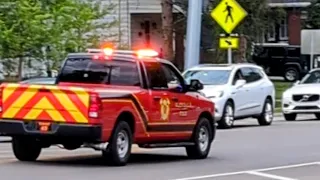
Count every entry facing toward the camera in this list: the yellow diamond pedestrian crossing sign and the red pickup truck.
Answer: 1

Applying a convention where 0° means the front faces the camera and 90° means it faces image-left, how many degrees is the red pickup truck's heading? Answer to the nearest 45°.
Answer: approximately 225°

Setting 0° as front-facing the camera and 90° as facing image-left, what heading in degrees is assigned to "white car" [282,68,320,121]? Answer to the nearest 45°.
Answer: approximately 45°

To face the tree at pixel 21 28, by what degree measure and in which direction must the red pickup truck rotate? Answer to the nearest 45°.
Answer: approximately 45° to its left

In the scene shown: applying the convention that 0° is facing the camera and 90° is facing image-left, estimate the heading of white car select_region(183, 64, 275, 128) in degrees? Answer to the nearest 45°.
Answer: approximately 45°

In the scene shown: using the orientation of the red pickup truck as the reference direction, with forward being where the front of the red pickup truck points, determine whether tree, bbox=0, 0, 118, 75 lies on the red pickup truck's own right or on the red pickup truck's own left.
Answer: on the red pickup truck's own left

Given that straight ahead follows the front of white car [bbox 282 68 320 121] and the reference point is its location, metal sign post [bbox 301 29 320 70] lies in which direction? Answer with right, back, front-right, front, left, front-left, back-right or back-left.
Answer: back-right
